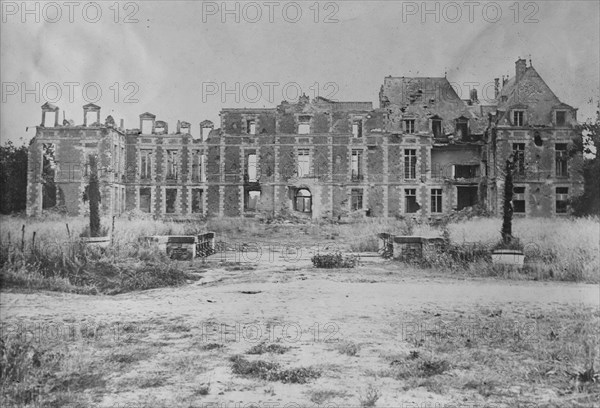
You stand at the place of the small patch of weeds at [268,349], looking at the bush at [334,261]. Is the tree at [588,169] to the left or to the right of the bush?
right

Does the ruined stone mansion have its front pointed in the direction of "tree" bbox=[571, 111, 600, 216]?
no

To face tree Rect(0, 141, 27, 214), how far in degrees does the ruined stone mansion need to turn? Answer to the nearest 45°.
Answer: approximately 90° to its right

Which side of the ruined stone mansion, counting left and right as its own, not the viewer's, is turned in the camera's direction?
front
